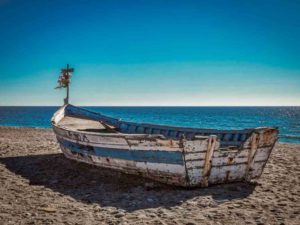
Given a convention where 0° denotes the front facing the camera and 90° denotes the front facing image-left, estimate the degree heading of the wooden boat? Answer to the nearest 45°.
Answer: approximately 135°
